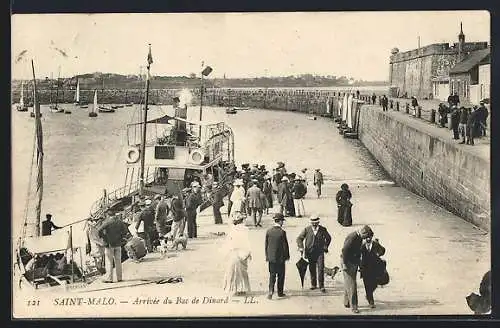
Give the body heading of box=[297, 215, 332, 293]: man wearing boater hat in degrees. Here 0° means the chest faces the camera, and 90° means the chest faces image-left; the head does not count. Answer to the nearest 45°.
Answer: approximately 0°

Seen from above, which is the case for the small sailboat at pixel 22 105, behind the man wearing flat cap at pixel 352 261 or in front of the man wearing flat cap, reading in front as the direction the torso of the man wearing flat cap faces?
behind
